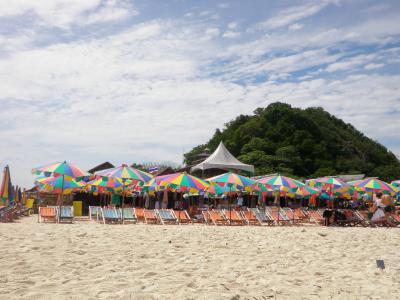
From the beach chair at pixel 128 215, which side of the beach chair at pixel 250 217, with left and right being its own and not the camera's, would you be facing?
right

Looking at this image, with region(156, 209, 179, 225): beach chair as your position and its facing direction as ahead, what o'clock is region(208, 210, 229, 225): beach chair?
region(208, 210, 229, 225): beach chair is roughly at 10 o'clock from region(156, 209, 179, 225): beach chair.

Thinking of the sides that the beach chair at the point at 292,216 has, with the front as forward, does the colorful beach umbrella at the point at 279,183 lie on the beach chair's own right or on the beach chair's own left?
on the beach chair's own right

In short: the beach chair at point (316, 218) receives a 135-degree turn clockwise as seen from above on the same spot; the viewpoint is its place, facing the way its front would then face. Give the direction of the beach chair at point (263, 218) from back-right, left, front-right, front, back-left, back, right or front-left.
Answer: front-left

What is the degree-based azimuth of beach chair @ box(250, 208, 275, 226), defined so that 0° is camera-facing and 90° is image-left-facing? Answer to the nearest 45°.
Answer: approximately 315°

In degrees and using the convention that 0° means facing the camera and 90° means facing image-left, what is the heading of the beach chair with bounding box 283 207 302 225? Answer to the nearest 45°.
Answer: approximately 315°

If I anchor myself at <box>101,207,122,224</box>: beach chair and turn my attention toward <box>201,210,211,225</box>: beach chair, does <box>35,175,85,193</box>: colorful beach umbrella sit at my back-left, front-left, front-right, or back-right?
back-left

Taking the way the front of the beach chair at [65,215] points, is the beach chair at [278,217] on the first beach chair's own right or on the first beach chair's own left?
on the first beach chair's own left
